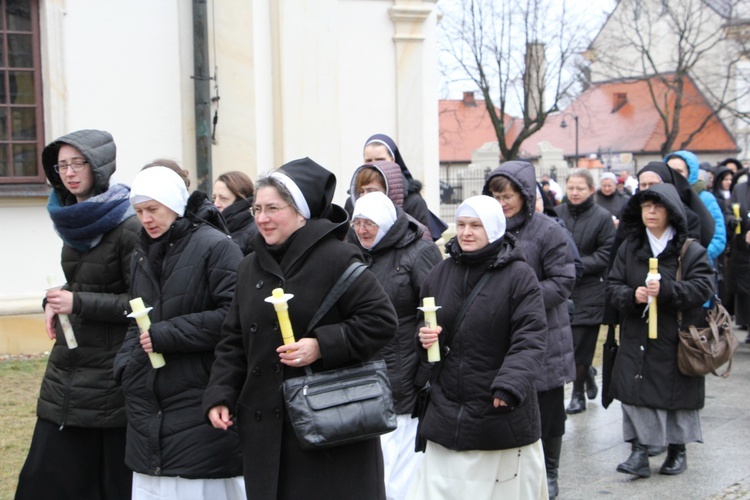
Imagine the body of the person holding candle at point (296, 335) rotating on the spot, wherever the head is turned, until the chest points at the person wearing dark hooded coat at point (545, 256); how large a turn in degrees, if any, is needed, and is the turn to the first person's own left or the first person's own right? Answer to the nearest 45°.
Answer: approximately 180°

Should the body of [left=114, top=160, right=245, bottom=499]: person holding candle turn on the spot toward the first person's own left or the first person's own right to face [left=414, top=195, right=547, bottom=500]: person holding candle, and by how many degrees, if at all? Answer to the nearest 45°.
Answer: approximately 135° to the first person's own left

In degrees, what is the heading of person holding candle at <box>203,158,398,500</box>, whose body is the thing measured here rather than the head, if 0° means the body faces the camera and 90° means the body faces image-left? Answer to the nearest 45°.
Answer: approximately 45°

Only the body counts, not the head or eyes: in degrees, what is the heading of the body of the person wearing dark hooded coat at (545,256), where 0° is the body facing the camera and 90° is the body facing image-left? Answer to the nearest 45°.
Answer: approximately 45°

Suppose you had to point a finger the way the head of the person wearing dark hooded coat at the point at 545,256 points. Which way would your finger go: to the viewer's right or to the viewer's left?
to the viewer's left

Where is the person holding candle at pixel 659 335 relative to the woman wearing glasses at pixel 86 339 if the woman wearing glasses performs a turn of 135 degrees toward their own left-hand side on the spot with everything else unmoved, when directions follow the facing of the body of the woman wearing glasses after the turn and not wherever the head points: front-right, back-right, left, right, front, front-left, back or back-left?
front

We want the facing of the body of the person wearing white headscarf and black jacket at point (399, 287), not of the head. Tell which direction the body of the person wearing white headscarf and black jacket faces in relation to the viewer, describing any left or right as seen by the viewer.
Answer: facing the viewer and to the left of the viewer

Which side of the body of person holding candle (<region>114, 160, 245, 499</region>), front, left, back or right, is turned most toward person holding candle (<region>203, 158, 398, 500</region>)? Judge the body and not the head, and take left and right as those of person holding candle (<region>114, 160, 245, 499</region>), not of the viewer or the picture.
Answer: left

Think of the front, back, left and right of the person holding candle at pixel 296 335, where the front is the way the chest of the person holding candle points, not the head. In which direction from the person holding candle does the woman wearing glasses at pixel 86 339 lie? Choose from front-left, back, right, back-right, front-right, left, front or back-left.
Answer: right

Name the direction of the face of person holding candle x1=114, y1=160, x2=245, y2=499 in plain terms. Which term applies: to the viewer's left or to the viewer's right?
to the viewer's left

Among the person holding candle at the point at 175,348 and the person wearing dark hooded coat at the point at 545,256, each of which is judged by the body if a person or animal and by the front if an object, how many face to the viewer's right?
0

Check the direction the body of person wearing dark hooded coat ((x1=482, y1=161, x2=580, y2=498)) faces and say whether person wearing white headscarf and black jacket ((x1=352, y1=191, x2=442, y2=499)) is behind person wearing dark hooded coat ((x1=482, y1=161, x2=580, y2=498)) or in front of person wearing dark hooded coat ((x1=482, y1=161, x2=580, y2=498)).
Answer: in front

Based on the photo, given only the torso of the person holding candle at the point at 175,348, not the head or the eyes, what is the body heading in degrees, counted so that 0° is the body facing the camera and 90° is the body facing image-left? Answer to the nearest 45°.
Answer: approximately 45°

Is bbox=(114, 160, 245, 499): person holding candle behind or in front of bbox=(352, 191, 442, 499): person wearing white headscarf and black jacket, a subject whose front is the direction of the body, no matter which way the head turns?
in front
